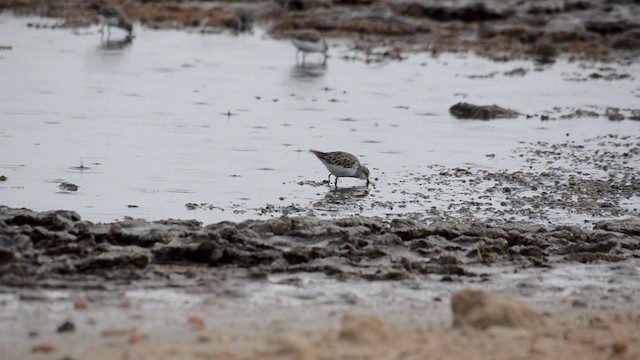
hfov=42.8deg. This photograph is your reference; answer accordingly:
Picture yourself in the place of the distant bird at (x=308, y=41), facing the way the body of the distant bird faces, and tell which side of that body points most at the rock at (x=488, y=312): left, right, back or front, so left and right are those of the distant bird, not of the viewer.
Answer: right

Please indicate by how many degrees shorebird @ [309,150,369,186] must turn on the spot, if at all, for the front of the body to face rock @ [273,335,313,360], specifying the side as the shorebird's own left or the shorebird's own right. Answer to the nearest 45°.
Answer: approximately 90° to the shorebird's own right

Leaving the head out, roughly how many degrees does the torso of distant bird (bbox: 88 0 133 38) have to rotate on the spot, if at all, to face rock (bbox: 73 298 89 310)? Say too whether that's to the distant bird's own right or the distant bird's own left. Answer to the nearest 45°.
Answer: approximately 90° to the distant bird's own right

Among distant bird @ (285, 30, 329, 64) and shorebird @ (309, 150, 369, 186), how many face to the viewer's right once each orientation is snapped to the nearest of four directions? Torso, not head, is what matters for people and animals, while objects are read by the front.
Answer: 2

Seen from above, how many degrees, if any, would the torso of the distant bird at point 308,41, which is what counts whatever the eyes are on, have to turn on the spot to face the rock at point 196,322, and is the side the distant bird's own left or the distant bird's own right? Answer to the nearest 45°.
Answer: approximately 90° to the distant bird's own right

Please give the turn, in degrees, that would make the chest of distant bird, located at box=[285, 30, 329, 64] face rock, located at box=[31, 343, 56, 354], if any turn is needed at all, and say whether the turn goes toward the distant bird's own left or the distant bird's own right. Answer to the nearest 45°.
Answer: approximately 90° to the distant bird's own right

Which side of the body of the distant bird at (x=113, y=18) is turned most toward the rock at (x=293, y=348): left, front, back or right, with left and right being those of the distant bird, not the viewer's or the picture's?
right

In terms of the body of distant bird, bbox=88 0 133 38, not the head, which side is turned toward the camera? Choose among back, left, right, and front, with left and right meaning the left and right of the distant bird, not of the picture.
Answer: right

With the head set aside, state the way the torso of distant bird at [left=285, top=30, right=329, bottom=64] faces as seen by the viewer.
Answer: to the viewer's right

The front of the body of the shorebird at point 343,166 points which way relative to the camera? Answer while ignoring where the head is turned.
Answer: to the viewer's right

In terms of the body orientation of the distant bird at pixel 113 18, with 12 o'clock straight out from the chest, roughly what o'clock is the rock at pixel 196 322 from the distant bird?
The rock is roughly at 3 o'clock from the distant bird.
